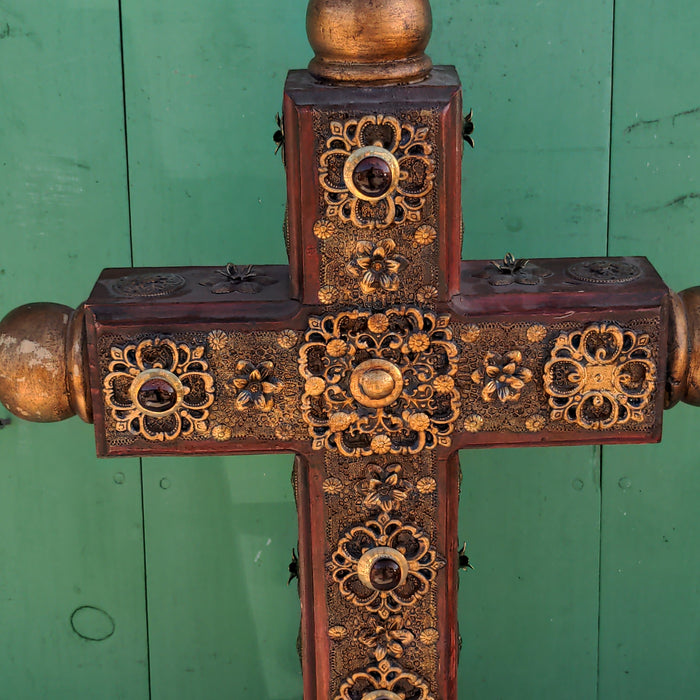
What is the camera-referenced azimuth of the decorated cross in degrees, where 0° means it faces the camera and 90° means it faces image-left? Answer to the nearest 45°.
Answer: approximately 0°
